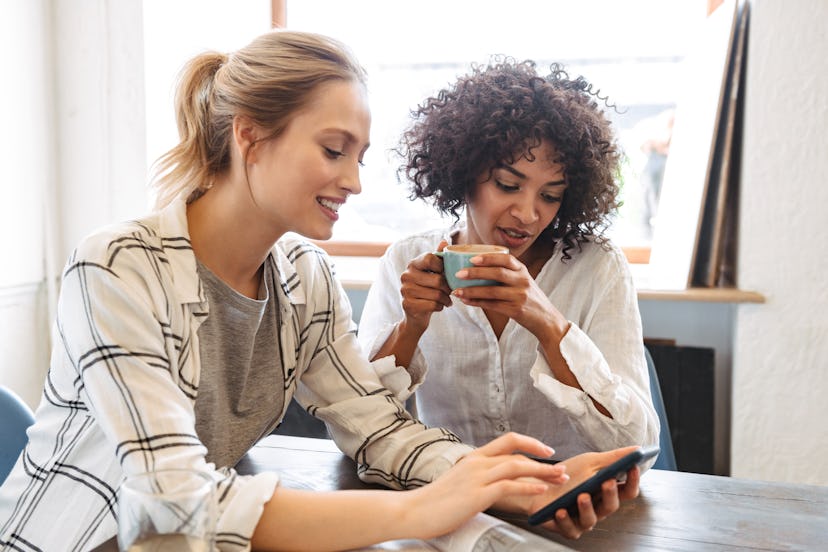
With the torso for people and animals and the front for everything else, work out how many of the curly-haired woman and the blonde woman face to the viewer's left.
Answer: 0

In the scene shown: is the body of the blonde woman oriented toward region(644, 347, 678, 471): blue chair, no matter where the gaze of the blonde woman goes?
no

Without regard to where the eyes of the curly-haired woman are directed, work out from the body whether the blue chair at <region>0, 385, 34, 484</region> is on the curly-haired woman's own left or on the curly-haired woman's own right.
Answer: on the curly-haired woman's own right

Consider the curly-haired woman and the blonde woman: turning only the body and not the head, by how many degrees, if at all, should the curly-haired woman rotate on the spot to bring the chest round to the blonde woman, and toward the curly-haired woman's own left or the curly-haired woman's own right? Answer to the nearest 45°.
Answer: approximately 45° to the curly-haired woman's own right

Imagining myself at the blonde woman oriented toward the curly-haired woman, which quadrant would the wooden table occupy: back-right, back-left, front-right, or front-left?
front-right

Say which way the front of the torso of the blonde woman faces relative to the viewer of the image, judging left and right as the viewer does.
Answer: facing the viewer and to the right of the viewer

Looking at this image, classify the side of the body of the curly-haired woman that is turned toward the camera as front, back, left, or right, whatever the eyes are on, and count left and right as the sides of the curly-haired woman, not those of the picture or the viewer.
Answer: front
